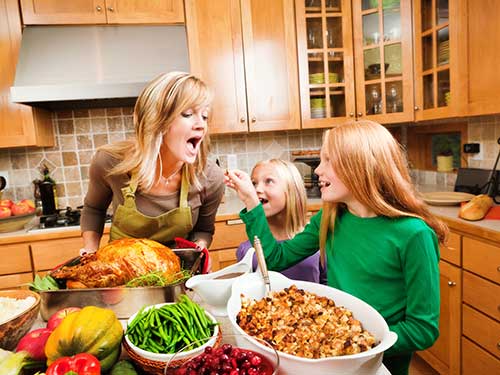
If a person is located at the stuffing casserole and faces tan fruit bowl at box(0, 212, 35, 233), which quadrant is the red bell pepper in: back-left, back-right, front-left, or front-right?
front-left

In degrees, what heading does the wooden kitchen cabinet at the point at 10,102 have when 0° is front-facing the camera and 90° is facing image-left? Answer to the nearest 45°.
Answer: approximately 0°

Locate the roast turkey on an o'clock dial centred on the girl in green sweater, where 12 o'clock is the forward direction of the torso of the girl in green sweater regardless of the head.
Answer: The roast turkey is roughly at 1 o'clock from the girl in green sweater.

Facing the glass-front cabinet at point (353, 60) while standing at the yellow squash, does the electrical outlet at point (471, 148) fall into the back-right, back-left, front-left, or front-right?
front-right

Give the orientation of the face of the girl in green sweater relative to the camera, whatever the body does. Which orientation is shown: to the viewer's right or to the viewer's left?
to the viewer's left

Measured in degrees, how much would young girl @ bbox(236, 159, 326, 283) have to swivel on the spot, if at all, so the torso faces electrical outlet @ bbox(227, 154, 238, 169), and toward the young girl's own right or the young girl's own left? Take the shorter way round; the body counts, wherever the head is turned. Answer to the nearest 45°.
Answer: approximately 135° to the young girl's own right

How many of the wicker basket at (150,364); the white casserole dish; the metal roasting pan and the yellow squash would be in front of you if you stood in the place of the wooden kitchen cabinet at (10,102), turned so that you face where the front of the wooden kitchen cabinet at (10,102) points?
4

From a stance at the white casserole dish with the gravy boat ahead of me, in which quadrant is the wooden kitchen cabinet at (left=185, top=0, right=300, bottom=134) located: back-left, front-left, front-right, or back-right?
front-right

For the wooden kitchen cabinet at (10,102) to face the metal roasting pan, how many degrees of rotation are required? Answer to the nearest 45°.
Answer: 0° — it already faces it

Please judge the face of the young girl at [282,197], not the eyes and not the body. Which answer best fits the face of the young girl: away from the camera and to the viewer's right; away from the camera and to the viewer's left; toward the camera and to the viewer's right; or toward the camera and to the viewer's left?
toward the camera and to the viewer's left

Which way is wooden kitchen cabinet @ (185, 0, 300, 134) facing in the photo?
toward the camera

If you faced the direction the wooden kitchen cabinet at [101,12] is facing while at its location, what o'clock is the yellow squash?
The yellow squash is roughly at 12 o'clock from the wooden kitchen cabinet.

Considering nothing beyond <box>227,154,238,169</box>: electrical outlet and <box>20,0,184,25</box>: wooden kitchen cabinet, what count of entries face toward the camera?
2

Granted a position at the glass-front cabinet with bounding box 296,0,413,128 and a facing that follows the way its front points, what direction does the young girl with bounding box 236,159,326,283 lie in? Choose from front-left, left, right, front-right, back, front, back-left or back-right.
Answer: front

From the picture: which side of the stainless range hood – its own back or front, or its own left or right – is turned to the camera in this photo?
front

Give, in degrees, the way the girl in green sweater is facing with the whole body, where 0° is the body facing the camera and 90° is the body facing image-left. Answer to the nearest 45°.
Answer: approximately 45°

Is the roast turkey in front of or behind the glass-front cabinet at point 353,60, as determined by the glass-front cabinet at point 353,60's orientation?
in front

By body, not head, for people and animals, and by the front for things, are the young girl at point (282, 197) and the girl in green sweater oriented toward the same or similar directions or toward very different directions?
same or similar directions

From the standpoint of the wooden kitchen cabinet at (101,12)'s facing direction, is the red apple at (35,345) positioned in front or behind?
in front

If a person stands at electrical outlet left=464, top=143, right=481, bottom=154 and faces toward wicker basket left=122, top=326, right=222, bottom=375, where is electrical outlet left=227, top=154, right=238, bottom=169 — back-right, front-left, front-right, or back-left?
front-right

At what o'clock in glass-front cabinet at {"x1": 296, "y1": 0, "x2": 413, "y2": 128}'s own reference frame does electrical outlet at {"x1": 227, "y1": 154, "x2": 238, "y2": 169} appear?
The electrical outlet is roughly at 3 o'clock from the glass-front cabinet.

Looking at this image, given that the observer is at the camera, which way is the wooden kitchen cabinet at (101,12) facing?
facing the viewer

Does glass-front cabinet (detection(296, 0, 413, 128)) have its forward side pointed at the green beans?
yes
